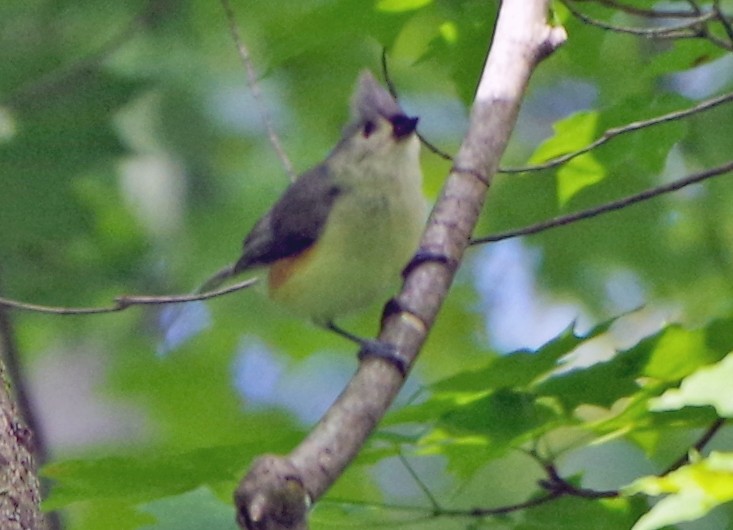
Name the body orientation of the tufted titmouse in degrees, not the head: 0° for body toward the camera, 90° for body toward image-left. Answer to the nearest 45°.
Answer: approximately 315°

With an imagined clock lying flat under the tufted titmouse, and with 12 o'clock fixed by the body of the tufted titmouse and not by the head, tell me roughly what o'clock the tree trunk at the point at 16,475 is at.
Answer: The tree trunk is roughly at 3 o'clock from the tufted titmouse.

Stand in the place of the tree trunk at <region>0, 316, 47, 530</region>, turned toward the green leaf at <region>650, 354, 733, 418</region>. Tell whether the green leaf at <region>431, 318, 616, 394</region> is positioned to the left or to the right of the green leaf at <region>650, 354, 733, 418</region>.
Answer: left
